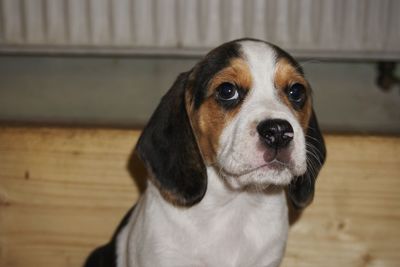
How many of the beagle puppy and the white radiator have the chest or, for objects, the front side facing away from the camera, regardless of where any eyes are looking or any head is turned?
0

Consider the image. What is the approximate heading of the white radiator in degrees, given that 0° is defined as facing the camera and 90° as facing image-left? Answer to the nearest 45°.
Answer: approximately 0°

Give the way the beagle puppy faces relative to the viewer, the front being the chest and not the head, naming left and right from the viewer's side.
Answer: facing the viewer and to the right of the viewer

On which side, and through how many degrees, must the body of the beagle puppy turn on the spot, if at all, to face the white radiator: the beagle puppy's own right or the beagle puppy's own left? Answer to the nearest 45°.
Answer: approximately 135° to the beagle puppy's own left

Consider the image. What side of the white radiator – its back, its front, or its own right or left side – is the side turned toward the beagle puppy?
front
